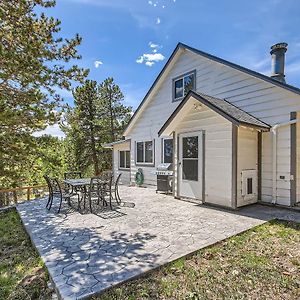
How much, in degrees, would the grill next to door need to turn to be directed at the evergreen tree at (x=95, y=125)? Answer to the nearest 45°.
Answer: approximately 90° to its right

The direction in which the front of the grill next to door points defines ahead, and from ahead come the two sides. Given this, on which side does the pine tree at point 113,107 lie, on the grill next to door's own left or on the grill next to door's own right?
on the grill next to door's own right

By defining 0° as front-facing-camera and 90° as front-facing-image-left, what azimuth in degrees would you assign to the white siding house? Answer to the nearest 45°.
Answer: approximately 45°

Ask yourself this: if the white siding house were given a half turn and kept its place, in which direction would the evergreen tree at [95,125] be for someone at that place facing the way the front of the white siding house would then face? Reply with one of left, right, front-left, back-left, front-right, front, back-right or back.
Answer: left

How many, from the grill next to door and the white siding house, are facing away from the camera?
0

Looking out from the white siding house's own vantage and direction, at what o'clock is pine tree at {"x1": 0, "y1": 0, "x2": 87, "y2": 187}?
The pine tree is roughly at 1 o'clock from the white siding house.

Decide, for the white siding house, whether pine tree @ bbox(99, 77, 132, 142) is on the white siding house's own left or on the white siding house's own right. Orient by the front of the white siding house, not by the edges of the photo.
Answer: on the white siding house's own right

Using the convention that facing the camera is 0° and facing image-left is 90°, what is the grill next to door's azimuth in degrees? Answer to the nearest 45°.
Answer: approximately 45°

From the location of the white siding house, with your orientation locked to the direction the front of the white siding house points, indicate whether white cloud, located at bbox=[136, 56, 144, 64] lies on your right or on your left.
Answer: on your right
